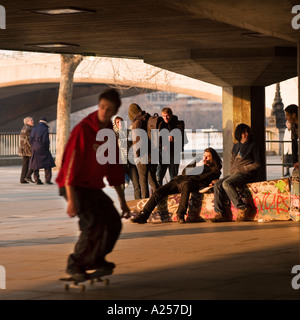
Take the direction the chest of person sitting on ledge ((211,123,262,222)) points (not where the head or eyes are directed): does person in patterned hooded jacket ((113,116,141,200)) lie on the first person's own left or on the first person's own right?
on the first person's own right

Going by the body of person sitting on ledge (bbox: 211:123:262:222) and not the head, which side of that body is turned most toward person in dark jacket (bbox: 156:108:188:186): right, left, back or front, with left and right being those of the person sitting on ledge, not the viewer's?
right

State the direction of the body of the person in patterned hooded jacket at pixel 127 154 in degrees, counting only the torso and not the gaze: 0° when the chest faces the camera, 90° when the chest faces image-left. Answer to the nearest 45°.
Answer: approximately 0°

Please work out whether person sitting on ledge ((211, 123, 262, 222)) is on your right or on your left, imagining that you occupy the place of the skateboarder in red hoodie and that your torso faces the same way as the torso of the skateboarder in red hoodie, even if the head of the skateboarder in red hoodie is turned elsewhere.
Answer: on your left

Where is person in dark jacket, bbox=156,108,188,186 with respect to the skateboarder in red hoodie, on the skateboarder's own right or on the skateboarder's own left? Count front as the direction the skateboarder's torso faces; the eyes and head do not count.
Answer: on the skateboarder's own left
